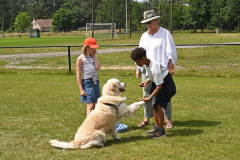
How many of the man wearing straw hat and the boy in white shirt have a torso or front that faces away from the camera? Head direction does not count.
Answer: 0

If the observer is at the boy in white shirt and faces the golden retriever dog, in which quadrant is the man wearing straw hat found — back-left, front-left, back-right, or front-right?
back-right

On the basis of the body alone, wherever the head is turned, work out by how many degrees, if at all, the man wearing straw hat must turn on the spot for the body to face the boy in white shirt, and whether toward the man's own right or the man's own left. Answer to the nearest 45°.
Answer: approximately 45° to the man's own left

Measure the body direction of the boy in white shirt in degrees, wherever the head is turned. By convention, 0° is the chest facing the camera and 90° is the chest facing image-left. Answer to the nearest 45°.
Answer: approximately 90°

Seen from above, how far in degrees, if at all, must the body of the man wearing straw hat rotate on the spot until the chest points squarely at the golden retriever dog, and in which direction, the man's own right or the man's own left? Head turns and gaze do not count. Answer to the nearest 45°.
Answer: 0° — they already face it

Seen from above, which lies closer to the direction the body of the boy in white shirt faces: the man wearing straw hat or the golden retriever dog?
the golden retriever dog

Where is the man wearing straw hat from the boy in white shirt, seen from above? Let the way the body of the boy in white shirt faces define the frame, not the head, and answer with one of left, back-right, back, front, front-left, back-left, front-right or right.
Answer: right

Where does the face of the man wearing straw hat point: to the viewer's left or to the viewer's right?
to the viewer's left

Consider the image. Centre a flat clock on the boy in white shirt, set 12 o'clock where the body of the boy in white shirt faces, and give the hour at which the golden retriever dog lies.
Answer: The golden retriever dog is roughly at 11 o'clock from the boy in white shirt.

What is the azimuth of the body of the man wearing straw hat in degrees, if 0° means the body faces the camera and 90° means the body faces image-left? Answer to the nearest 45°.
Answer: approximately 45°
